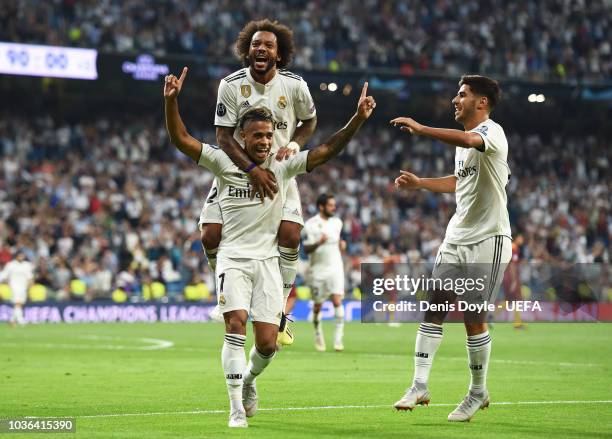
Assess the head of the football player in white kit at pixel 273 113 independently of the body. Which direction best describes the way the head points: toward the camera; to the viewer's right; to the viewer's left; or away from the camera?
toward the camera

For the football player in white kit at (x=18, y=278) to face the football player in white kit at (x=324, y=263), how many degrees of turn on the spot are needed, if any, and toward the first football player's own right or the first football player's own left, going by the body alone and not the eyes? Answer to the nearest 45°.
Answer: approximately 45° to the first football player's own left

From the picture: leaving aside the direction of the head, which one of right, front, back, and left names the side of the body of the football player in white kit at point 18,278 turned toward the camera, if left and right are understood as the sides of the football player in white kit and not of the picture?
front

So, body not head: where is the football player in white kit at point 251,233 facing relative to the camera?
toward the camera

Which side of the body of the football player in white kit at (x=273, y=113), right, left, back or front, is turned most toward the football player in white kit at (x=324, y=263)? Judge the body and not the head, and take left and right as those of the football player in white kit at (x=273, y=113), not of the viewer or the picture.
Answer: back

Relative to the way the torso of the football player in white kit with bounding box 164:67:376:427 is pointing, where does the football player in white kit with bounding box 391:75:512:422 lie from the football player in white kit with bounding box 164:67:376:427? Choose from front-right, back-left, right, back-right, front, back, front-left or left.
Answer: left

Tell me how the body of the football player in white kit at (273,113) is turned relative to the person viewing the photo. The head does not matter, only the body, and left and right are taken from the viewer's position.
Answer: facing the viewer

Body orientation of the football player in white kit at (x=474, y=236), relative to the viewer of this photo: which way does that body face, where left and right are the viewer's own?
facing the viewer and to the left of the viewer

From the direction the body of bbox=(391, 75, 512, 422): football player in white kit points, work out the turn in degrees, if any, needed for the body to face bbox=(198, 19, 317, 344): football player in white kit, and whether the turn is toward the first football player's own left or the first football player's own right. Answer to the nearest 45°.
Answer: approximately 45° to the first football player's own right

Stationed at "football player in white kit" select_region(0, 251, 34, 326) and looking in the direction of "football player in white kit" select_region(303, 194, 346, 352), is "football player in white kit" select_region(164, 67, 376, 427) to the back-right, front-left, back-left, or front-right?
front-right

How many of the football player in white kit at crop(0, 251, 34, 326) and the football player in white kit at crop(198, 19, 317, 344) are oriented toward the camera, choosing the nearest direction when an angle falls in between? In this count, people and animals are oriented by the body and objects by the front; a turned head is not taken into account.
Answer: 2

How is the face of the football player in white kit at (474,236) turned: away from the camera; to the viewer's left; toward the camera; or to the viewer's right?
to the viewer's left
